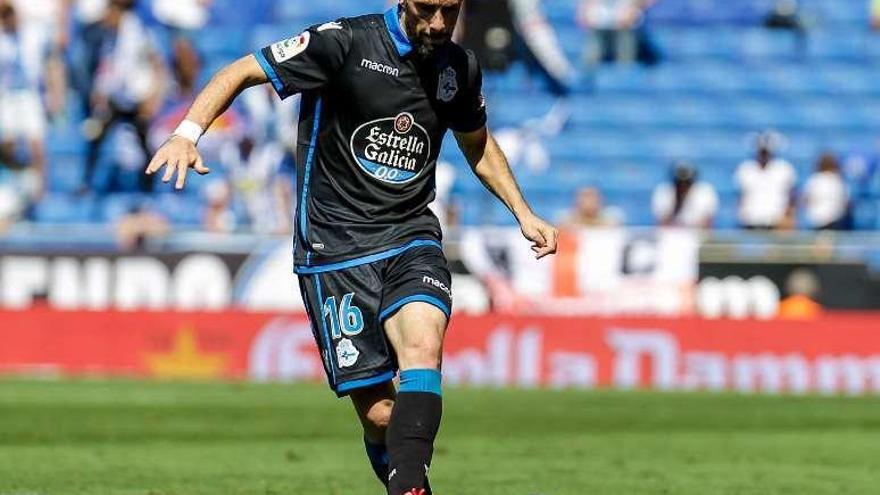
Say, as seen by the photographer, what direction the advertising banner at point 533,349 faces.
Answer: facing the viewer

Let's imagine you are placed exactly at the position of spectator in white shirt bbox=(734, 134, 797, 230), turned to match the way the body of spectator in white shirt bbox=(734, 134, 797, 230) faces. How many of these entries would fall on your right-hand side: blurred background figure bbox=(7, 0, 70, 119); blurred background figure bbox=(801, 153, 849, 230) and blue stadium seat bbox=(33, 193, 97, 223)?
2

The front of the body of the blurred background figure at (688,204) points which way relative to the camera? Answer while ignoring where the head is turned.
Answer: toward the camera

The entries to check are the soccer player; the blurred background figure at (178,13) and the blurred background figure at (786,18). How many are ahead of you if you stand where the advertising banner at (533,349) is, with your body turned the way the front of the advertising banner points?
1

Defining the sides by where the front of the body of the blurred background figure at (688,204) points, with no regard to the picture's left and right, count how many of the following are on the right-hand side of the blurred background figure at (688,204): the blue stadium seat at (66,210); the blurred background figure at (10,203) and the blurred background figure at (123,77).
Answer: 3

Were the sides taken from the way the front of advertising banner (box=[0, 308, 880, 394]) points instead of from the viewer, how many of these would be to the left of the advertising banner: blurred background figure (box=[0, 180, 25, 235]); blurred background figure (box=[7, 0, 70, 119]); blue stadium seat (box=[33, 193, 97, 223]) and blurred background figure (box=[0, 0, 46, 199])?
0

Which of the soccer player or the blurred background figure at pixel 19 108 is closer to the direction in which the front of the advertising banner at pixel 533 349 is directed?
the soccer player

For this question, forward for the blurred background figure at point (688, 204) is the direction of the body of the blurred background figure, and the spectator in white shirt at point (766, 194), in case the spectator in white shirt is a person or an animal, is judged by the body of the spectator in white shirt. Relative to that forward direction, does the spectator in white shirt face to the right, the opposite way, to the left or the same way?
the same way

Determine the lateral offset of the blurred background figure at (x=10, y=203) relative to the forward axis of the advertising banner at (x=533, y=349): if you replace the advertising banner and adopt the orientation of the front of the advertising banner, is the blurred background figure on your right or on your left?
on your right

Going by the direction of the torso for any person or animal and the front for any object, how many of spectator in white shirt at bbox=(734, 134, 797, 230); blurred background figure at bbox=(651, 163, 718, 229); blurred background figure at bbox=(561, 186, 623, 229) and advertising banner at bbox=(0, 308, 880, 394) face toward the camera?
4

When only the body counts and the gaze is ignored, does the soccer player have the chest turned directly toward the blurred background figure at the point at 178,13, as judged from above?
no

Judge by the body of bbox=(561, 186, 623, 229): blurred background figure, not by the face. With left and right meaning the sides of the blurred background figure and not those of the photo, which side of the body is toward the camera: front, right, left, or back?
front
